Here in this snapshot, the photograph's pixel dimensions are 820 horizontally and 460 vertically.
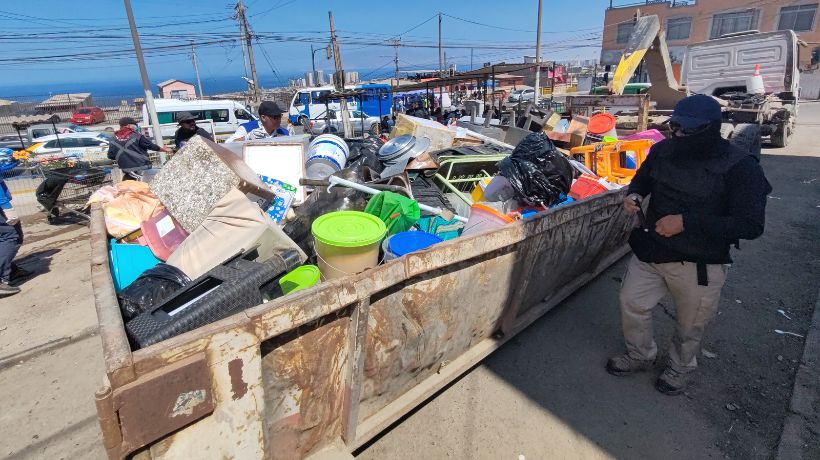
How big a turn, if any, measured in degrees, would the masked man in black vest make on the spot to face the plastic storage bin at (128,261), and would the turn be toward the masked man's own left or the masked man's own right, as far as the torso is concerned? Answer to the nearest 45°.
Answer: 0° — they already face it

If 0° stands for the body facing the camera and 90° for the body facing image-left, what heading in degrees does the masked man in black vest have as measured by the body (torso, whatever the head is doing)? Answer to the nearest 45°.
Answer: approximately 45°

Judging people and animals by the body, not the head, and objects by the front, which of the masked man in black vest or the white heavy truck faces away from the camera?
the white heavy truck

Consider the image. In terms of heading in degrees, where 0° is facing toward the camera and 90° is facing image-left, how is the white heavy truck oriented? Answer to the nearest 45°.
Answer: approximately 180°

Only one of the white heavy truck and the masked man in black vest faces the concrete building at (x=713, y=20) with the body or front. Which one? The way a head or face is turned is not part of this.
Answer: the white heavy truck

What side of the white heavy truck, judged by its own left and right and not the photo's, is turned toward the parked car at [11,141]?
left

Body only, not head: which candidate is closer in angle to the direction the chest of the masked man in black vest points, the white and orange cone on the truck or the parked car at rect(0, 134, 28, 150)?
the parked car

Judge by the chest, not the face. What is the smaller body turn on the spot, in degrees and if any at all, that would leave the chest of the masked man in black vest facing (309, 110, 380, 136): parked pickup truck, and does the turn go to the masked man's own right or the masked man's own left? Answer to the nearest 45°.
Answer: approximately 90° to the masked man's own right

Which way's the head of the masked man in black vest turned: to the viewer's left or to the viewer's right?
to the viewer's left

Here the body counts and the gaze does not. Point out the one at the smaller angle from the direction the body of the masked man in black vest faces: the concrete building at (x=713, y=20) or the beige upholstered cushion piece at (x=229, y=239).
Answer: the beige upholstered cushion piece

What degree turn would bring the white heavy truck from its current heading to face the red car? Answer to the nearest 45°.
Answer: approximately 90° to its left
